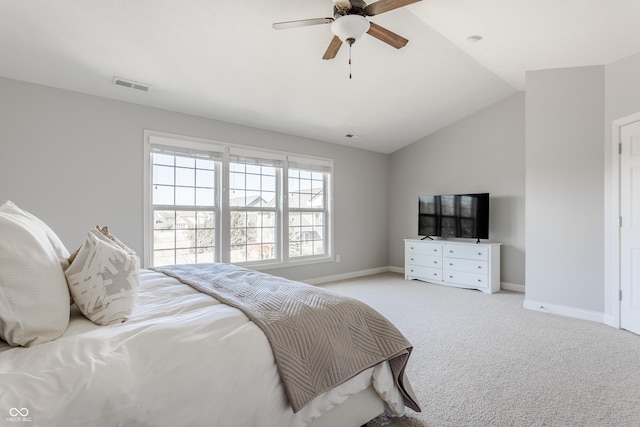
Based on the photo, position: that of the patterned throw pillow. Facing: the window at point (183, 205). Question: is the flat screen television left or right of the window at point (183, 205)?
right

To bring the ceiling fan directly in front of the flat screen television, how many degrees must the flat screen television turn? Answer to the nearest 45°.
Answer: approximately 45° to its left

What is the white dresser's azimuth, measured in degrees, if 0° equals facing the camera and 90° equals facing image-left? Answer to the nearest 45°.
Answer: approximately 45°

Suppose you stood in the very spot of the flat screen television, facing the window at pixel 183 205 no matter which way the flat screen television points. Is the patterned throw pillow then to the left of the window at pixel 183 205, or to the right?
left
